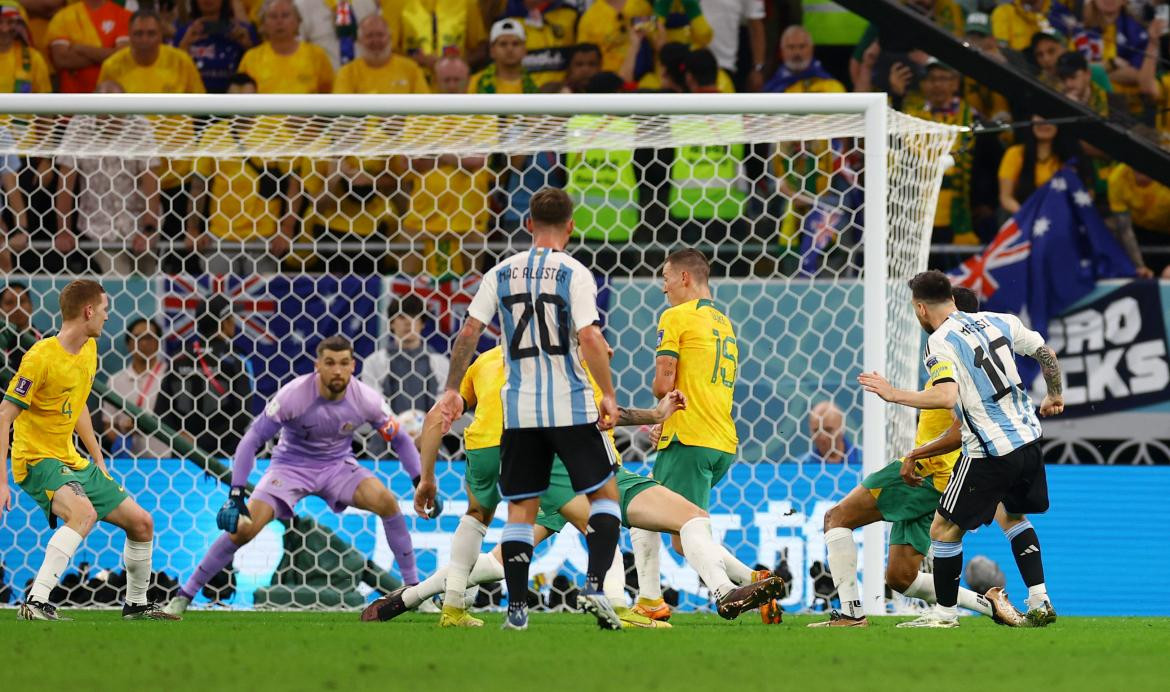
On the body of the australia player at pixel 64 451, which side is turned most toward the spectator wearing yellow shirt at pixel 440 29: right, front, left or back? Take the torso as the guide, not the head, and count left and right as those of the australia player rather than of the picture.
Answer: left

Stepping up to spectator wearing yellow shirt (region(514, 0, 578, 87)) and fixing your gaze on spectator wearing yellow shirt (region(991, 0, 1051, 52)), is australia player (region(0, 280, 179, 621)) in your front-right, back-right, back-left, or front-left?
back-right

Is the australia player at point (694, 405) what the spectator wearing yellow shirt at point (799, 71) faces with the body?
yes

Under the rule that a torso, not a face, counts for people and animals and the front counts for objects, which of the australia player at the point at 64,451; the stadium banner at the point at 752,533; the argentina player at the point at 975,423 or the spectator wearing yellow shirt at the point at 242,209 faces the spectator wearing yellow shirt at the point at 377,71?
the argentina player

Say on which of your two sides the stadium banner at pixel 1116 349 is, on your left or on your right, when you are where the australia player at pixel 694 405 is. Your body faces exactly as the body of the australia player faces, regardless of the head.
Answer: on your right

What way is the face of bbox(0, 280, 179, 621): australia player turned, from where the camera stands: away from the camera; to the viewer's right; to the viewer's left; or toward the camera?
to the viewer's right

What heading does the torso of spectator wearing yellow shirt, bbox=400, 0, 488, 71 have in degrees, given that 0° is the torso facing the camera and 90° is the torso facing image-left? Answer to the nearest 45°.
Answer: approximately 0°

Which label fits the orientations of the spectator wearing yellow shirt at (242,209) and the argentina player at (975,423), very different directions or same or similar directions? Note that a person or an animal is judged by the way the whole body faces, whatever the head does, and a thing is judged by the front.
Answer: very different directions

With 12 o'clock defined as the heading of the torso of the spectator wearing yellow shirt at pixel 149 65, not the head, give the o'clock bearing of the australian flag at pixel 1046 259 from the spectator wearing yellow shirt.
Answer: The australian flag is roughly at 10 o'clock from the spectator wearing yellow shirt.

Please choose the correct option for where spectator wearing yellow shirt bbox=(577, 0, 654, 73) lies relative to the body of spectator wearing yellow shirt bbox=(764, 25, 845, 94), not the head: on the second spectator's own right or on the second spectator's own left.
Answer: on the second spectator's own right

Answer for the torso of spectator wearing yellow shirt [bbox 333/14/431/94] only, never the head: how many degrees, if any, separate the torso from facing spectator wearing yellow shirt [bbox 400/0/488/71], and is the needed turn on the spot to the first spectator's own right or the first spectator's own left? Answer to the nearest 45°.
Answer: approximately 135° to the first spectator's own left
